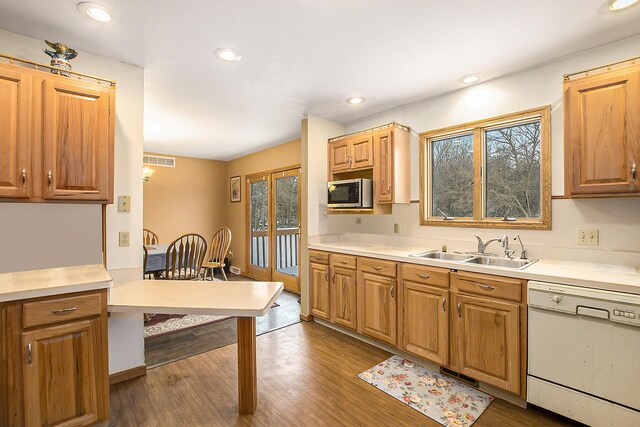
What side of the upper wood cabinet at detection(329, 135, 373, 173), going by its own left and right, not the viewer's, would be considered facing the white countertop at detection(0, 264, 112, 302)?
front

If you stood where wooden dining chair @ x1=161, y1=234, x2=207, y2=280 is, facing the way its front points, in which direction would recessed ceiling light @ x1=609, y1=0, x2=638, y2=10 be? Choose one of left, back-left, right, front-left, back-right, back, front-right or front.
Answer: back

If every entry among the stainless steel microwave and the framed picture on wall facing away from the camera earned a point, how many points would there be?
0

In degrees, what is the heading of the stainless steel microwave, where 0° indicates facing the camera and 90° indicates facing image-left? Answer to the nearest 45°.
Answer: approximately 45°

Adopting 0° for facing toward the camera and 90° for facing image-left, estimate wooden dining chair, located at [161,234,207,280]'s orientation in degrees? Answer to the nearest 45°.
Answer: approximately 135°

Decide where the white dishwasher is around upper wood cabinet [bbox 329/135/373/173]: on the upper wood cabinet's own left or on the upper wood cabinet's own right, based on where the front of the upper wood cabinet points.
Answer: on the upper wood cabinet's own left

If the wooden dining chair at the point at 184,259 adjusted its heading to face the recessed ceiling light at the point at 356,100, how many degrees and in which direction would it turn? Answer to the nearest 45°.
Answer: approximately 180°

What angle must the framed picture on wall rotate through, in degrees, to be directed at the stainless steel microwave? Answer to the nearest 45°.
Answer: approximately 45° to its left

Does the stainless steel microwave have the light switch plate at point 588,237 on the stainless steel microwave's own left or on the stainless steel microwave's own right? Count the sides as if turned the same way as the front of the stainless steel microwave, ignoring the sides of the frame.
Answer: on the stainless steel microwave's own left

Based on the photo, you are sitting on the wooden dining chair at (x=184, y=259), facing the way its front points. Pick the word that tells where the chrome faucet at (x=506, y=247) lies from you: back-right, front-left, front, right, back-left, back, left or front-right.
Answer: back

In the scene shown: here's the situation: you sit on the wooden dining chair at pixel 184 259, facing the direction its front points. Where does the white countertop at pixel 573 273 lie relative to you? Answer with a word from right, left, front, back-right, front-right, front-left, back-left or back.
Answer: back

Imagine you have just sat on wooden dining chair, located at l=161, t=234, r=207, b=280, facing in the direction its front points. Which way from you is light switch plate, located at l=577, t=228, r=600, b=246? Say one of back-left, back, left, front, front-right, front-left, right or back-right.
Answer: back

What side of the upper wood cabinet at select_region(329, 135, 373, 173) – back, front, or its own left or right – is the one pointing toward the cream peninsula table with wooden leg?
front

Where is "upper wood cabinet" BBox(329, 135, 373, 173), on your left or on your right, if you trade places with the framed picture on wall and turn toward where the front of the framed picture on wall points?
on your left

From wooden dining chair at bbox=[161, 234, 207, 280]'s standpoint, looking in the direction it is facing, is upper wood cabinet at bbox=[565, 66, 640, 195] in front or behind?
behind

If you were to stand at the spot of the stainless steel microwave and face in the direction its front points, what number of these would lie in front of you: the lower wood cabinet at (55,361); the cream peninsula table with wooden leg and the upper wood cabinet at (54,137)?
3

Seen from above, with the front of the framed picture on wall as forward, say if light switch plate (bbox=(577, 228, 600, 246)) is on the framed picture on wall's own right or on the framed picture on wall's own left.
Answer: on the framed picture on wall's own left

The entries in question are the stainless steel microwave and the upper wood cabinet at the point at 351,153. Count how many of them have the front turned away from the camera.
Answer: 0

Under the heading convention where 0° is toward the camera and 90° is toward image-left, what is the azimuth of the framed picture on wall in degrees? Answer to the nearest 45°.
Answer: approximately 45°

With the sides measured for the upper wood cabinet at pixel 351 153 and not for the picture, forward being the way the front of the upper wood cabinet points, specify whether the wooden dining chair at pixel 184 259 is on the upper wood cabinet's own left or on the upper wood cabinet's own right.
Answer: on the upper wood cabinet's own right
